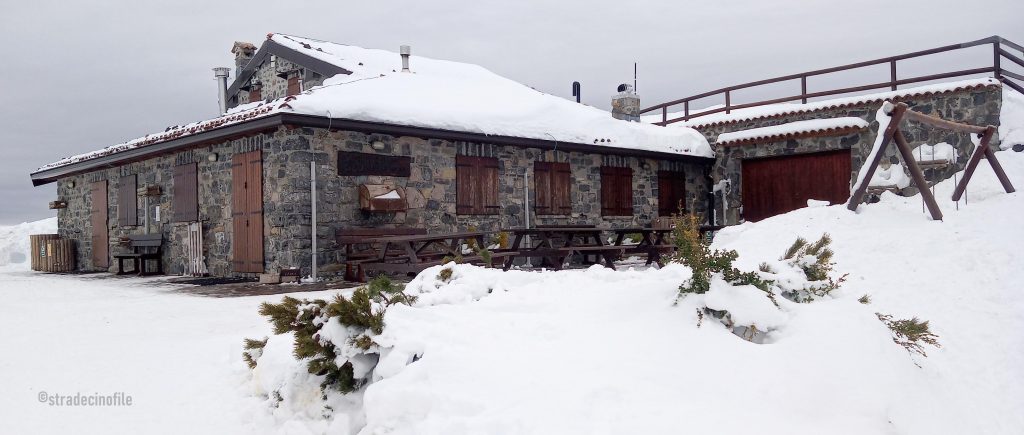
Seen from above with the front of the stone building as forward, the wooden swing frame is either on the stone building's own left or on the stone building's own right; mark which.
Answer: on the stone building's own left

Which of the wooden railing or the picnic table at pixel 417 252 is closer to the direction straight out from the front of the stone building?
the picnic table

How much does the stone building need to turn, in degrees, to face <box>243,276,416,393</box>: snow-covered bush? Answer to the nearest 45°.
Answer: approximately 45° to its left

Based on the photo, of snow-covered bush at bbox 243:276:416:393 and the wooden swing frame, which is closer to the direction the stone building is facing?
the snow-covered bush

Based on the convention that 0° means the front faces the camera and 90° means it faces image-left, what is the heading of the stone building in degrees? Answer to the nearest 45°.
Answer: approximately 45°

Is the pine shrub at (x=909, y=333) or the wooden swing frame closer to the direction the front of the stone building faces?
the pine shrub
